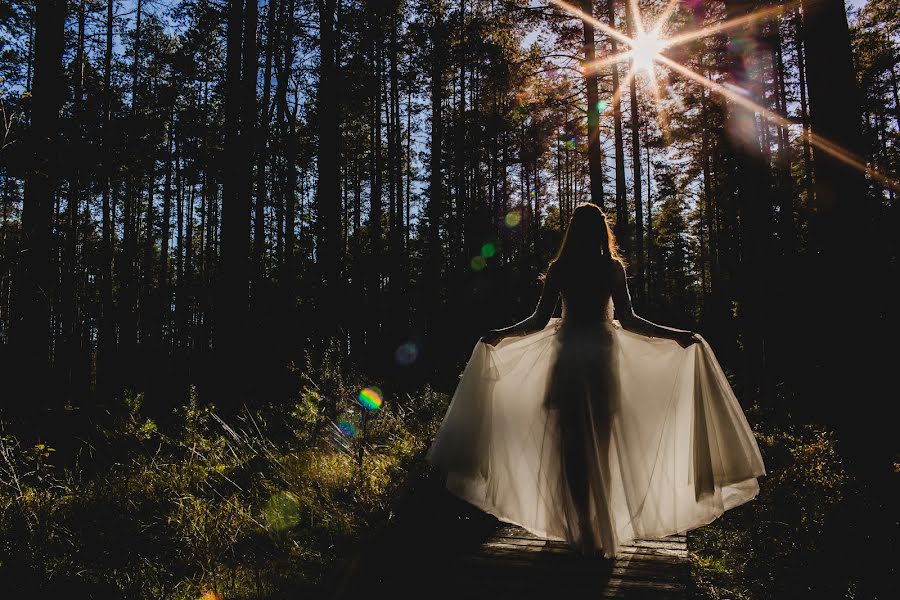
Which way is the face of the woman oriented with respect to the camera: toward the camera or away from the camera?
away from the camera

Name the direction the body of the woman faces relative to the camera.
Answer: away from the camera
